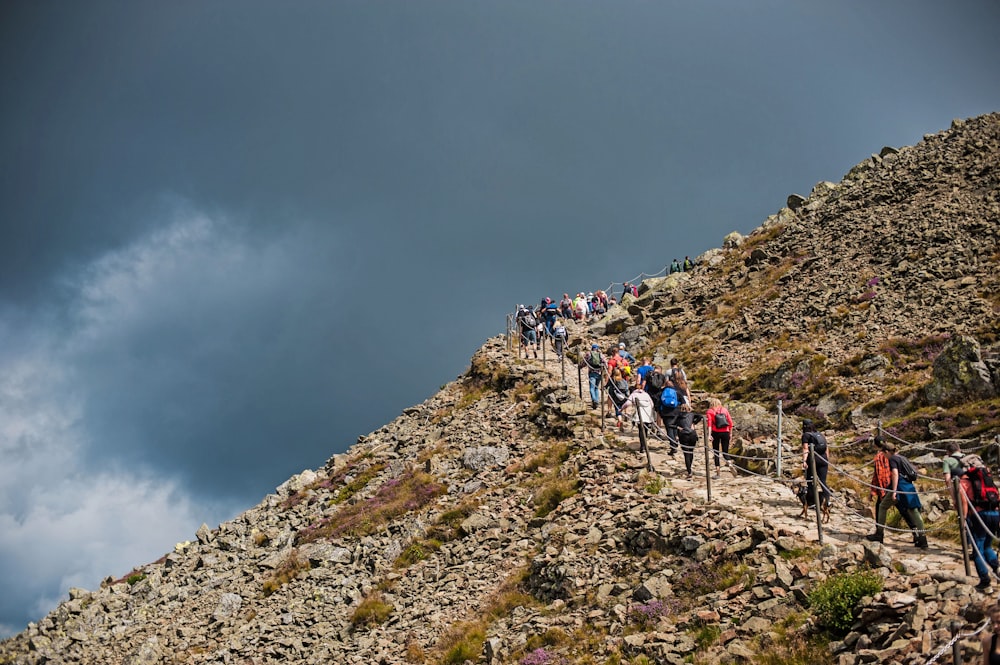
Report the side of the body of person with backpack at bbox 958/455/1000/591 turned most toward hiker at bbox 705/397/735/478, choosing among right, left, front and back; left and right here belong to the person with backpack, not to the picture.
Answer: front

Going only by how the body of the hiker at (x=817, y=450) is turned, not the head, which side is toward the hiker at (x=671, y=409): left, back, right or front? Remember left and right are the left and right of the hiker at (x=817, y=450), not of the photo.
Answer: front

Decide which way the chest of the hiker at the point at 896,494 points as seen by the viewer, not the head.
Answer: to the viewer's left

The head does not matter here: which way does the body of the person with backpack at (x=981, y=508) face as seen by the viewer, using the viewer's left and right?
facing away from the viewer and to the left of the viewer

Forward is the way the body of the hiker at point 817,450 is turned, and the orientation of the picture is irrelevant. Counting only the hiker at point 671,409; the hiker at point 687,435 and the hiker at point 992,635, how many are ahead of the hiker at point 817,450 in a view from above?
2

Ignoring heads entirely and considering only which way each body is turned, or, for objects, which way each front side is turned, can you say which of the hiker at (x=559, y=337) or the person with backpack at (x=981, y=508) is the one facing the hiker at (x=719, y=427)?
the person with backpack

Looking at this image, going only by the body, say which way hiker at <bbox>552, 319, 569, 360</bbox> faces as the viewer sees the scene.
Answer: away from the camera

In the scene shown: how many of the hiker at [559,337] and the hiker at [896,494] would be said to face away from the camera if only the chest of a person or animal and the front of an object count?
1

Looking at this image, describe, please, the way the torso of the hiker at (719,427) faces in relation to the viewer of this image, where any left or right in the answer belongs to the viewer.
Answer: facing away from the viewer and to the left of the viewer

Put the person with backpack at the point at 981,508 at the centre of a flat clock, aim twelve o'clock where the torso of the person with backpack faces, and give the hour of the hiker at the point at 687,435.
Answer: The hiker is roughly at 12 o'clock from the person with backpack.

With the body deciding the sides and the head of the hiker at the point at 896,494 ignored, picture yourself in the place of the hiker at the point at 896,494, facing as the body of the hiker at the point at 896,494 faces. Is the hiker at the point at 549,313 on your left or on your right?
on your right
